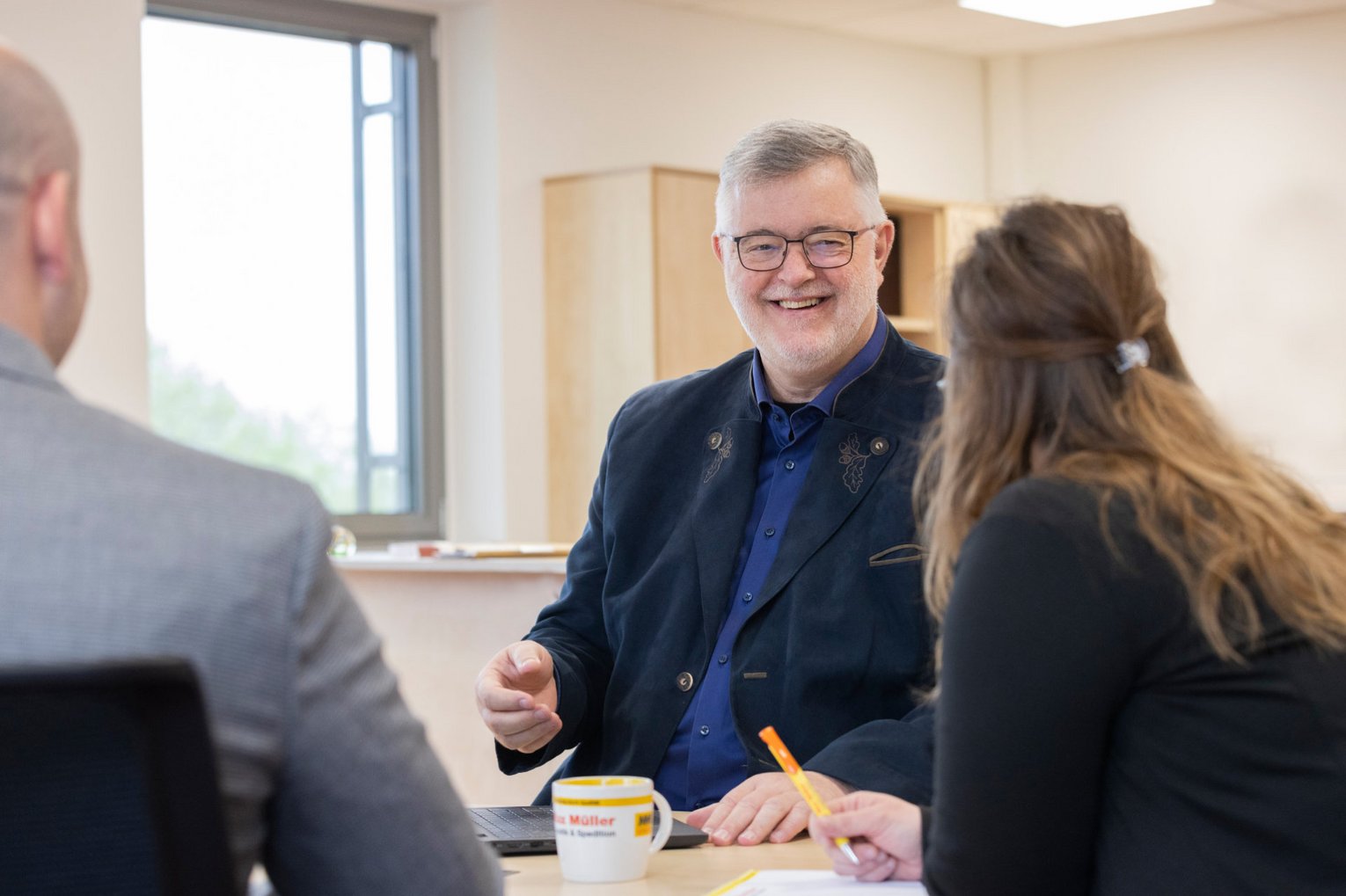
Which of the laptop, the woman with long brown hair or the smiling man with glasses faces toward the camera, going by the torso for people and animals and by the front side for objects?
the smiling man with glasses

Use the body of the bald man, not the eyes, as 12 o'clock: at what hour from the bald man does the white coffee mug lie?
The white coffee mug is roughly at 1 o'clock from the bald man.

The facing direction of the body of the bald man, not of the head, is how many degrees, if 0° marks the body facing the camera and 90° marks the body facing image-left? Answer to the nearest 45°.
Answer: approximately 180°

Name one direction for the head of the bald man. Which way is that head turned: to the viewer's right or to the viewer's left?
to the viewer's right

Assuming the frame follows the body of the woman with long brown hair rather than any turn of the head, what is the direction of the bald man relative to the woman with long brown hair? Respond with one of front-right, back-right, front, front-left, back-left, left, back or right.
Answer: left

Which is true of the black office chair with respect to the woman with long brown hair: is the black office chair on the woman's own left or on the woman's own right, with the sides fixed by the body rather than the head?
on the woman's own left

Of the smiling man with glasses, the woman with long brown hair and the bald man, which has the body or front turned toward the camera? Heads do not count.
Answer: the smiling man with glasses

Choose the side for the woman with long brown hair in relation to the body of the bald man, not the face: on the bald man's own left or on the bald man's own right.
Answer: on the bald man's own right

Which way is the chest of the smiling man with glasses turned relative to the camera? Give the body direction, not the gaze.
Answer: toward the camera

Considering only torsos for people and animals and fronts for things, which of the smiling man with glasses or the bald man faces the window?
the bald man

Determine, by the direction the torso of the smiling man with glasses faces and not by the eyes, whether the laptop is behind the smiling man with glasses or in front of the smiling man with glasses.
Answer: in front

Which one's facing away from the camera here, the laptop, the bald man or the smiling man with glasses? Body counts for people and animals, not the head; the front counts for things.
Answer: the bald man

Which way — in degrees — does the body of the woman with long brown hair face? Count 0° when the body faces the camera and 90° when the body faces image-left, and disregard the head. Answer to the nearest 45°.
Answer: approximately 135°

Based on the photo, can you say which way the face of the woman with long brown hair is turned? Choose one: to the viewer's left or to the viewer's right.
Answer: to the viewer's left
